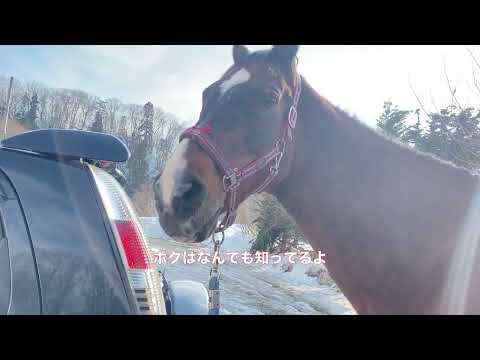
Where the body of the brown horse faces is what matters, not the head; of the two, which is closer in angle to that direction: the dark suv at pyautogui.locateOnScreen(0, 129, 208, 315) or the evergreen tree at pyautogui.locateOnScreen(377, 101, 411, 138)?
the dark suv

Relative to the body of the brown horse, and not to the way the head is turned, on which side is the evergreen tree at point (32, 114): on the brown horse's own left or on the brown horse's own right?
on the brown horse's own right

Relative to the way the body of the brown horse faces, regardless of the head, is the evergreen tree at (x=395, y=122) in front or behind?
behind

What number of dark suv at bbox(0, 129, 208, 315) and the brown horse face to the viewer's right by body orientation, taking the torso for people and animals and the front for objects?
0

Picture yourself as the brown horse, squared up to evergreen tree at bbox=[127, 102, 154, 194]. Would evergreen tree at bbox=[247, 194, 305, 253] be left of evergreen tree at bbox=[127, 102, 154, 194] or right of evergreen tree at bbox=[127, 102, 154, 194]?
right

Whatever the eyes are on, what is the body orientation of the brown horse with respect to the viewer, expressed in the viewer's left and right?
facing the viewer and to the left of the viewer

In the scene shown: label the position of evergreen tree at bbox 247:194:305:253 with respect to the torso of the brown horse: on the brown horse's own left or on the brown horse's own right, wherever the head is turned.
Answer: on the brown horse's own right

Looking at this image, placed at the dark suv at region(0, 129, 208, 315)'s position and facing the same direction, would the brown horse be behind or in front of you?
behind

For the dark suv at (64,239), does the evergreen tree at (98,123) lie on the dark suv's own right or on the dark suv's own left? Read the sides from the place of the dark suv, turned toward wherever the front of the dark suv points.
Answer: on the dark suv's own right
